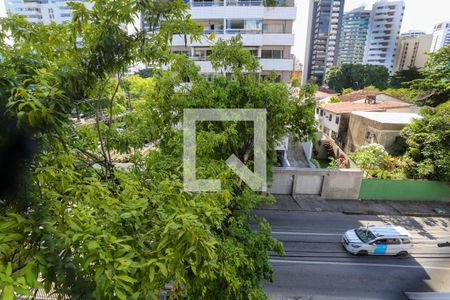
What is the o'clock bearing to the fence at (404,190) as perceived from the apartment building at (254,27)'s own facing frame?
The fence is roughly at 10 o'clock from the apartment building.

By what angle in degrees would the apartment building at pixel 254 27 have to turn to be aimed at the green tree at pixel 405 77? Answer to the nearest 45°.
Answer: approximately 135° to its left

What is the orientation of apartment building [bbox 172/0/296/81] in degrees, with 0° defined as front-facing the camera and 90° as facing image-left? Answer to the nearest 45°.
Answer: approximately 0°

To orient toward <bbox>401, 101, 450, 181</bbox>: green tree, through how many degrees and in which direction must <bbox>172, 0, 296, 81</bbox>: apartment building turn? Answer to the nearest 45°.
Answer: approximately 90° to its left

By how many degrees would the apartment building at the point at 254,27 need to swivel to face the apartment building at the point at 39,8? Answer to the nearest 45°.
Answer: approximately 135° to its right

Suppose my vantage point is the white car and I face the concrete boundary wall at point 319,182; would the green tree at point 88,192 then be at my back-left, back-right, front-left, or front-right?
back-left

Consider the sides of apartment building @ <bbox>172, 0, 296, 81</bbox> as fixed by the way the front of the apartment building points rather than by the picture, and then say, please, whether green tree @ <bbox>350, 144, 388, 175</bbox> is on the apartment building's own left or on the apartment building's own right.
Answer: on the apartment building's own left

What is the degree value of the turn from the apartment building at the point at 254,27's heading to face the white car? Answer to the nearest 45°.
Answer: approximately 45° to its left

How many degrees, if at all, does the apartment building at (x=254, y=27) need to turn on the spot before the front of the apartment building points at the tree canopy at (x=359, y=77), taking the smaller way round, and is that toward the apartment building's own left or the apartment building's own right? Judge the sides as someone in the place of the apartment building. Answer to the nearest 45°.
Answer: approximately 135° to the apartment building's own left

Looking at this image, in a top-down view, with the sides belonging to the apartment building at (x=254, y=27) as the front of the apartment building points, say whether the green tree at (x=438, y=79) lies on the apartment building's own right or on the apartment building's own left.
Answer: on the apartment building's own left
